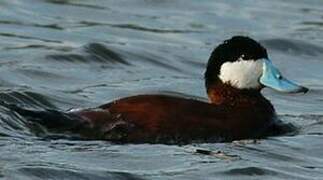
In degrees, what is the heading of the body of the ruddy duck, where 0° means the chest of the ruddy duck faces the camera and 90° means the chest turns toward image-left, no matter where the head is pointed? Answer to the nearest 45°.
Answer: approximately 270°
